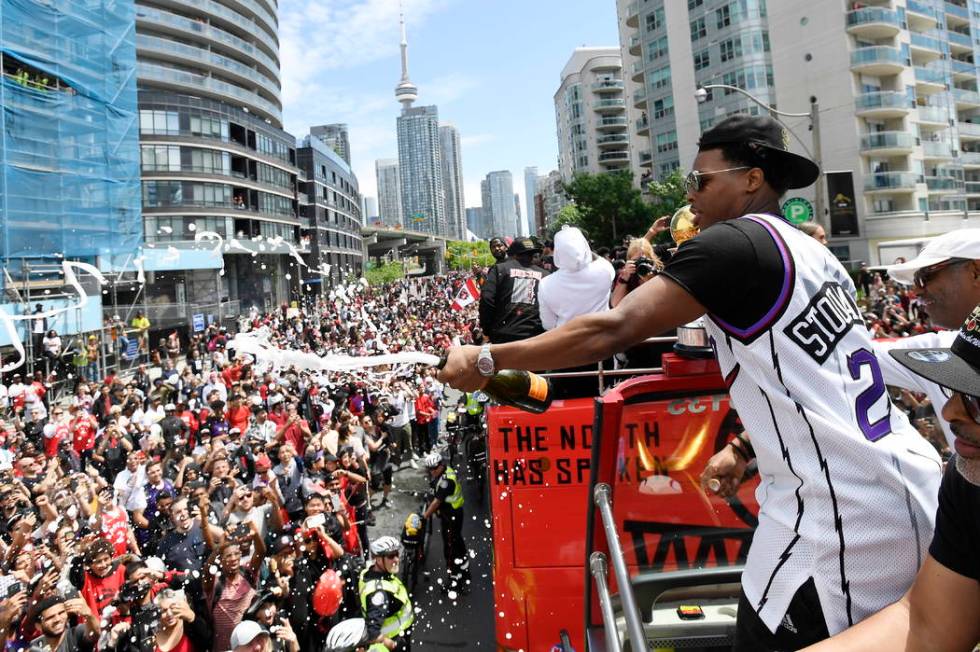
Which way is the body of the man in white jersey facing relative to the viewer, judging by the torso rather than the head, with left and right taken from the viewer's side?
facing away from the viewer and to the left of the viewer

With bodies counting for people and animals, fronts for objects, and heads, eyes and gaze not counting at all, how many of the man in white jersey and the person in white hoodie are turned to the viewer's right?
0

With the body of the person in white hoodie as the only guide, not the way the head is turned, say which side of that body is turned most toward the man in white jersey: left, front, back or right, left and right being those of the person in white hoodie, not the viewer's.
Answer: back

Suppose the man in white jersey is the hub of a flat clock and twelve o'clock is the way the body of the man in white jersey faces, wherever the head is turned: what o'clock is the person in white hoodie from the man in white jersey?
The person in white hoodie is roughly at 1 o'clock from the man in white jersey.

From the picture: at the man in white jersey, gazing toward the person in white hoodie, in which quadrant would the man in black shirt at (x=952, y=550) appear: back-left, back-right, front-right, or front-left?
back-right

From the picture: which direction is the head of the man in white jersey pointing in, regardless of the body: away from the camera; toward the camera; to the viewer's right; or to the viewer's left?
to the viewer's left

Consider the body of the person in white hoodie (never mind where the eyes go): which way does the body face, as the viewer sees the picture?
away from the camera

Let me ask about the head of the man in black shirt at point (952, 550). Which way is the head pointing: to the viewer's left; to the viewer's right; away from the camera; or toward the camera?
to the viewer's left

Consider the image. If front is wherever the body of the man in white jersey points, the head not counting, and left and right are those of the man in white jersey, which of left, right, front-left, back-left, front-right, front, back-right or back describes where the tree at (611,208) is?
front-right
